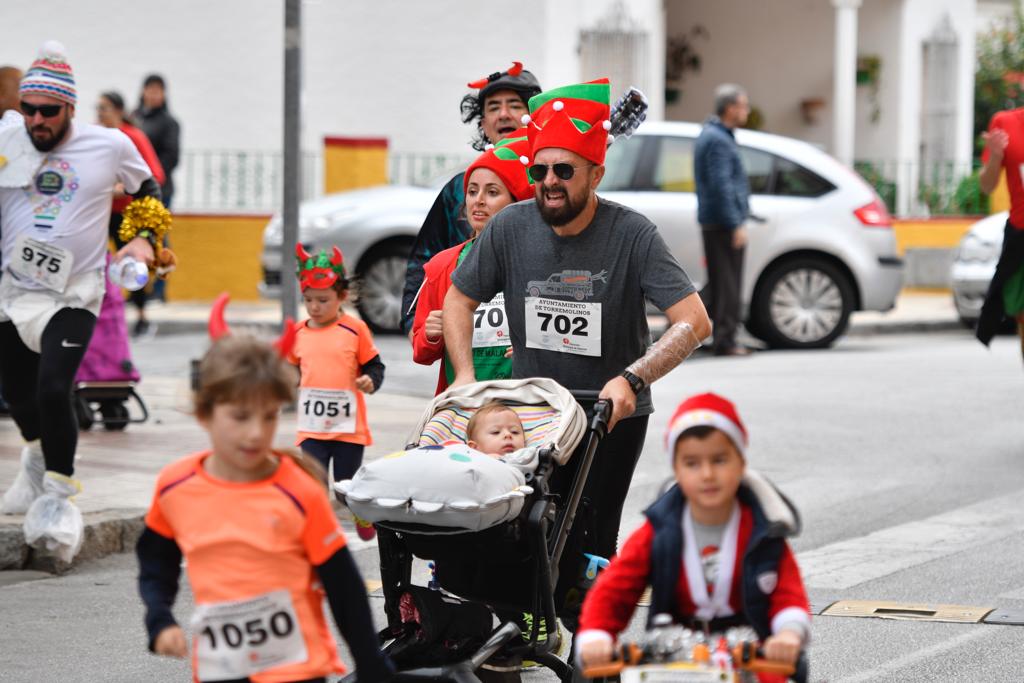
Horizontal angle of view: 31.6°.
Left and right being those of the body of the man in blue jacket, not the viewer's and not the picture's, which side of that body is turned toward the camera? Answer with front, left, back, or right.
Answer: right

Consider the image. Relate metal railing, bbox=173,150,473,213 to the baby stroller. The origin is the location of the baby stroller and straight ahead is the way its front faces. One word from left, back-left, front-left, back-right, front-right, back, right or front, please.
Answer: back-right

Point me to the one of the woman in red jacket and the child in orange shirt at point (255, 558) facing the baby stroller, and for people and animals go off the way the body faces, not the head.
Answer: the woman in red jacket

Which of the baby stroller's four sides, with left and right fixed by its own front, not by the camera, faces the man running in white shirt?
right

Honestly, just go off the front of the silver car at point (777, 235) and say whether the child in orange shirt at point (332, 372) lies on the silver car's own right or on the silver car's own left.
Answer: on the silver car's own left

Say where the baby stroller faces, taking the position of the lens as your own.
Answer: facing the viewer and to the left of the viewer

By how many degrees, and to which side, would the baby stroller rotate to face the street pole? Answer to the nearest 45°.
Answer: approximately 135° to its right

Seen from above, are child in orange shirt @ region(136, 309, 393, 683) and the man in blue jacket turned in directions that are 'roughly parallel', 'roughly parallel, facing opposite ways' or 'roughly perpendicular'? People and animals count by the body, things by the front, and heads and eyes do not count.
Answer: roughly perpendicular

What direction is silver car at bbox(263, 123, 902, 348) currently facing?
to the viewer's left

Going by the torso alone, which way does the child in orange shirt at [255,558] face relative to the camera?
toward the camera

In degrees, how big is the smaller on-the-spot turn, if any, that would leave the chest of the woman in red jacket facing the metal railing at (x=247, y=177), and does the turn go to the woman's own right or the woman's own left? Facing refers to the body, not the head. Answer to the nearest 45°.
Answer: approximately 180°

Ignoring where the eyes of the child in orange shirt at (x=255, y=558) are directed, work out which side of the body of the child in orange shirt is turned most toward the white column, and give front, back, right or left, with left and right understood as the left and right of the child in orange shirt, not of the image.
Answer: back

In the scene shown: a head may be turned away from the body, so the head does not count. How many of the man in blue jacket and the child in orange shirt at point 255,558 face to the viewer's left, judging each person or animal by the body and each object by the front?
0
